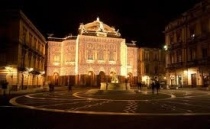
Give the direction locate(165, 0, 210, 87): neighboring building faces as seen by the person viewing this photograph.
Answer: facing the viewer and to the left of the viewer
